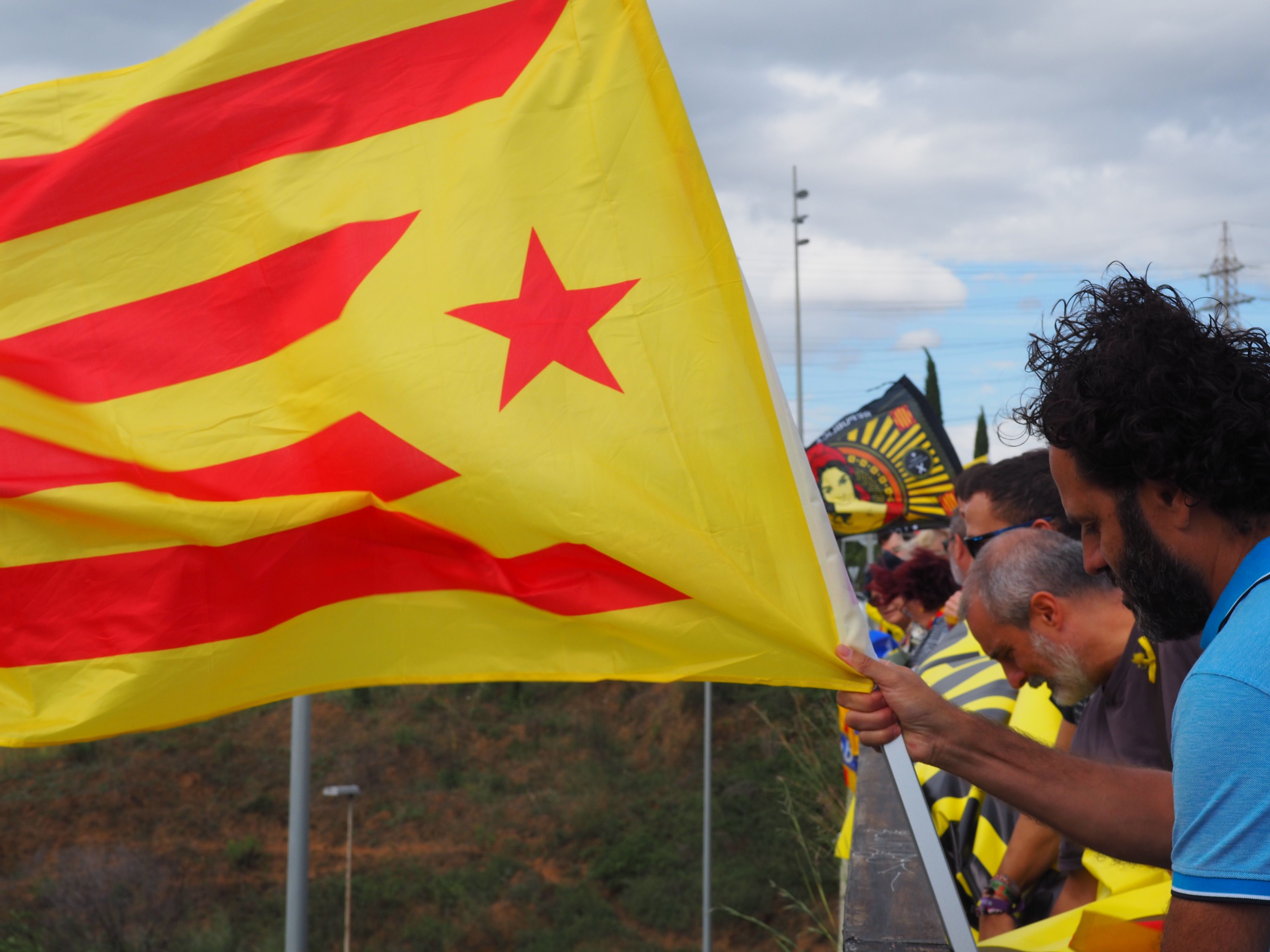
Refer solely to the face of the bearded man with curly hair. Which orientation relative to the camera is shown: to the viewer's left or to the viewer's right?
to the viewer's left

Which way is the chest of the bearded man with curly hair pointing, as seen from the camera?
to the viewer's left

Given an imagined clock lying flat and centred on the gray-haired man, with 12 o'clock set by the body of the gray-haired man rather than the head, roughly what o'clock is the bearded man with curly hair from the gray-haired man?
The bearded man with curly hair is roughly at 9 o'clock from the gray-haired man.

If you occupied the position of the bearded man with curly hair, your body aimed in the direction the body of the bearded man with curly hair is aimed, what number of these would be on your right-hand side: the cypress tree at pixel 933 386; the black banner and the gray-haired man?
3

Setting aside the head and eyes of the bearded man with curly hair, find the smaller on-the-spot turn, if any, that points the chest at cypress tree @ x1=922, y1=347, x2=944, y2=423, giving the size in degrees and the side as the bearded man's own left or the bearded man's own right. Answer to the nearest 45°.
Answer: approximately 90° to the bearded man's own right

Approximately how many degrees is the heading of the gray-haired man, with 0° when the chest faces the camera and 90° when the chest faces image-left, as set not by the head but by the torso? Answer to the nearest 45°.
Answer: approximately 90°

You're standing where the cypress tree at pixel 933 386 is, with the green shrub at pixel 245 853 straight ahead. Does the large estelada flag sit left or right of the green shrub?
left

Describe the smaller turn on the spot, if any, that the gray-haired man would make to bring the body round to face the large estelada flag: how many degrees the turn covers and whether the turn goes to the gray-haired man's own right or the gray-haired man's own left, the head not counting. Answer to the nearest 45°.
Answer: approximately 45° to the gray-haired man's own left

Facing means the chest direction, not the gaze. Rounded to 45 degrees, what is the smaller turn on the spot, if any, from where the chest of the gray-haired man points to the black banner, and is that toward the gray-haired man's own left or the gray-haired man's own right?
approximately 90° to the gray-haired man's own right

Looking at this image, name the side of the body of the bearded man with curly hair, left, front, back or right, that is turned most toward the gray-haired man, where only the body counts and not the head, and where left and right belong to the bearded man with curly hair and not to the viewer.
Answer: right

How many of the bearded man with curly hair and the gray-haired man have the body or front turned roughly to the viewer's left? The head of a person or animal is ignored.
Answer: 2

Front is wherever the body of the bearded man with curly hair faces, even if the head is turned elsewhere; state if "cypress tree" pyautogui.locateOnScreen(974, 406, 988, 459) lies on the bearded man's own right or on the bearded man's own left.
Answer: on the bearded man's own right
